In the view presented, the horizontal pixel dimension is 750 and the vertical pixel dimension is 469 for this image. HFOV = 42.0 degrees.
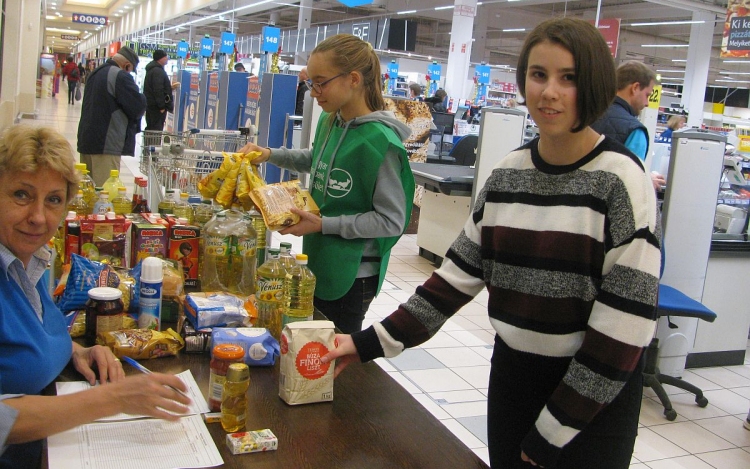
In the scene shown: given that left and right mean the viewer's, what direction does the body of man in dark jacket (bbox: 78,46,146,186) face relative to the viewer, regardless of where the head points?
facing away from the viewer and to the right of the viewer

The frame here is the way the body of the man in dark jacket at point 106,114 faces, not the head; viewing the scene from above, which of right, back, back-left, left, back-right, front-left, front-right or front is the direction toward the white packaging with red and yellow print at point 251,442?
back-right

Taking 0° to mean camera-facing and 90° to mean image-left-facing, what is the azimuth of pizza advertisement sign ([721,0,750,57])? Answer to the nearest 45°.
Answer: approximately 0°

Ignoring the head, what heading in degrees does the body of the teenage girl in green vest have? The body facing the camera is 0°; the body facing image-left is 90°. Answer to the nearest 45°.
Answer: approximately 45°

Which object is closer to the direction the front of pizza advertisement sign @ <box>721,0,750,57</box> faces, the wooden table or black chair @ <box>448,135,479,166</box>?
the wooden table

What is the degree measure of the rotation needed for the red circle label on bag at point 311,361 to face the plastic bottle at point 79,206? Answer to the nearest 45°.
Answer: approximately 135° to its right

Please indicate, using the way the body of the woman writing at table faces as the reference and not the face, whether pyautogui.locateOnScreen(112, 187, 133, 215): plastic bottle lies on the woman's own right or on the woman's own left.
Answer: on the woman's own left

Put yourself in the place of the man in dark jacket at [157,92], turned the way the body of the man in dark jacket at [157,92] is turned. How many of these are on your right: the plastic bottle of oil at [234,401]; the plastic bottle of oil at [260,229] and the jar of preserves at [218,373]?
3

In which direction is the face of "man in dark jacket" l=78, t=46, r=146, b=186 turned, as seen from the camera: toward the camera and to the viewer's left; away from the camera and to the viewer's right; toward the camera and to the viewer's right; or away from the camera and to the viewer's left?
away from the camera and to the viewer's right
